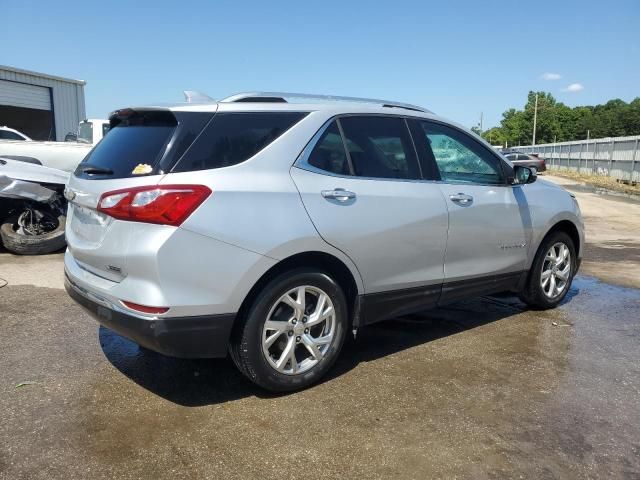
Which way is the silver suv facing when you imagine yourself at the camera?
facing away from the viewer and to the right of the viewer

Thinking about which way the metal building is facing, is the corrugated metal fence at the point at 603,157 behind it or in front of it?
in front

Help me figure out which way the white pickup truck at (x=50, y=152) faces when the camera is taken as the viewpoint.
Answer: facing away from the viewer and to the right of the viewer
